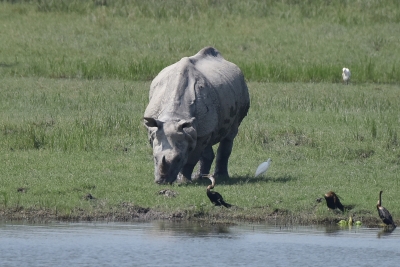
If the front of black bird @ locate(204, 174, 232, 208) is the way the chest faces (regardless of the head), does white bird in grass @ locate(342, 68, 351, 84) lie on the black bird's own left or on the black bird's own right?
on the black bird's own right

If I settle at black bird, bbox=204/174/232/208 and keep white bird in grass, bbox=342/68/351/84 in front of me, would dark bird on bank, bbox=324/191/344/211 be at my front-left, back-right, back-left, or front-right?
front-right

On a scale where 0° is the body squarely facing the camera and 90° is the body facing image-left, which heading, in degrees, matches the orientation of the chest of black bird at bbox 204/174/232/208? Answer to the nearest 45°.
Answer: approximately 90°

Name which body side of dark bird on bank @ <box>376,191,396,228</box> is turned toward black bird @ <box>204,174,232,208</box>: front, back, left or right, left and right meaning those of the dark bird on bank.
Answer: front

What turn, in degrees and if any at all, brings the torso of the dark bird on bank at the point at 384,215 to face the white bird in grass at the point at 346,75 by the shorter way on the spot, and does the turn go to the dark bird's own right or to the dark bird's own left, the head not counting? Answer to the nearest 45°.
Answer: approximately 90° to the dark bird's own right

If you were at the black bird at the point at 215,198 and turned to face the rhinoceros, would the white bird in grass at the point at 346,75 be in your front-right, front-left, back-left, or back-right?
front-right

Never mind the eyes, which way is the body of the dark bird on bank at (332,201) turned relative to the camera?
to the viewer's left

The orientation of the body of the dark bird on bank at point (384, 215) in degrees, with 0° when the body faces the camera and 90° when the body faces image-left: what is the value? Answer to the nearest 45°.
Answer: approximately 90°

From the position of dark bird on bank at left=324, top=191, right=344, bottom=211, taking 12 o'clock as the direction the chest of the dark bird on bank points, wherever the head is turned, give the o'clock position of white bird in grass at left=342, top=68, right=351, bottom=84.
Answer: The white bird in grass is roughly at 3 o'clock from the dark bird on bank.

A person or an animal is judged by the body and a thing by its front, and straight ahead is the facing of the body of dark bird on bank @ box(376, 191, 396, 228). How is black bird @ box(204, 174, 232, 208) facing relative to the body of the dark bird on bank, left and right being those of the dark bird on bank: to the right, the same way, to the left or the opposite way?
the same way

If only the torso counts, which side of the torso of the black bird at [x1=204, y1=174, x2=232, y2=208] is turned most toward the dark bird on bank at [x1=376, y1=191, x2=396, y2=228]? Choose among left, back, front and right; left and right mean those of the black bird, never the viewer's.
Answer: back

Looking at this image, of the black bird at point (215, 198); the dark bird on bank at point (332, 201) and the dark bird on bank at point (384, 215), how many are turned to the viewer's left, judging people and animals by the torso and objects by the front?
3
